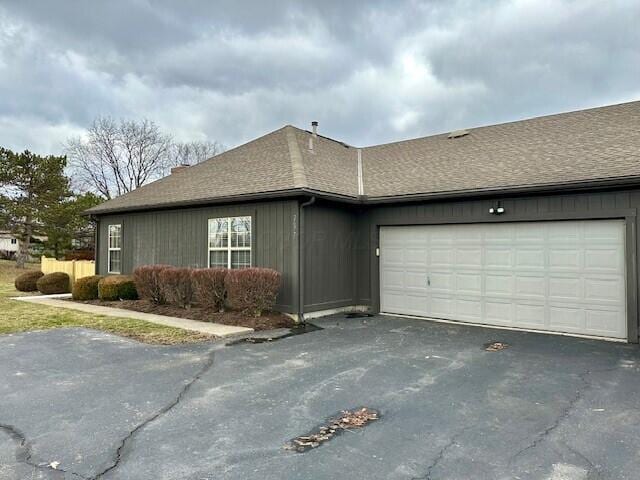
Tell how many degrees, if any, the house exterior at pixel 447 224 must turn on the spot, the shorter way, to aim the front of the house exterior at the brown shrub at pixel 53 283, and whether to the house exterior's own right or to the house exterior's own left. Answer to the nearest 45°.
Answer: approximately 45° to the house exterior's own right

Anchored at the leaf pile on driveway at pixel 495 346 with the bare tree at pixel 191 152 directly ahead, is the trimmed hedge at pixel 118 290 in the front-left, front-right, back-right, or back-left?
front-left

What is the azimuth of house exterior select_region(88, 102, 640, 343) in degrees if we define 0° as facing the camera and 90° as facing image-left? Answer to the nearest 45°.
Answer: approximately 45°

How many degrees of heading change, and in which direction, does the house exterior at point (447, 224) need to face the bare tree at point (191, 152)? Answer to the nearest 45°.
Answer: approximately 90° to its right

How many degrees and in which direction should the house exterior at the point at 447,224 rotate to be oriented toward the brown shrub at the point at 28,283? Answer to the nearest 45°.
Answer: approximately 45° to its right

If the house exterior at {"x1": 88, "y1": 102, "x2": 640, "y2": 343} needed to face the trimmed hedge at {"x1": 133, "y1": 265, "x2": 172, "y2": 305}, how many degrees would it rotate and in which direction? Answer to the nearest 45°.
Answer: approximately 45° to its right

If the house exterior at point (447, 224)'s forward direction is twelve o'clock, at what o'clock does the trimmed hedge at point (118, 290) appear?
The trimmed hedge is roughly at 2 o'clock from the house exterior.

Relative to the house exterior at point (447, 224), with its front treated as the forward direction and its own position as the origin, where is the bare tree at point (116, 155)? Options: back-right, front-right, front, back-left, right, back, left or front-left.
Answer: right

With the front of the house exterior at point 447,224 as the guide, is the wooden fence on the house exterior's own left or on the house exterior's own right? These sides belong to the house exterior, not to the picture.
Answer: on the house exterior's own right

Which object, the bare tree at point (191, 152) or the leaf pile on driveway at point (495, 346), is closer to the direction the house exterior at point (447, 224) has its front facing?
the leaf pile on driveway

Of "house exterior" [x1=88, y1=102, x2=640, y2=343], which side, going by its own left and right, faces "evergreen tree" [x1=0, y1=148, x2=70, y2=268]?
right

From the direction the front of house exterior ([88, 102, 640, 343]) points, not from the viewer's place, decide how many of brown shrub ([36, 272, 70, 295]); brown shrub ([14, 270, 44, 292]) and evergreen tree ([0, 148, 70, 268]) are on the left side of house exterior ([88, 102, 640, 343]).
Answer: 0
